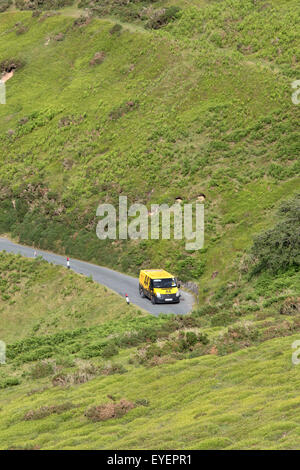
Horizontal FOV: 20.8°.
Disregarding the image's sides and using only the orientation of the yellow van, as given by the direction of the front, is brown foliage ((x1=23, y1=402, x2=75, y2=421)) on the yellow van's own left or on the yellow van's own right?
on the yellow van's own right

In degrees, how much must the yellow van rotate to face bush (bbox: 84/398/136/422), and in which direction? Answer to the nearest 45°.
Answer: approximately 45° to its right

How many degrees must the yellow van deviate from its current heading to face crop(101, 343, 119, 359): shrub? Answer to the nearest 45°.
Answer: approximately 45° to its right

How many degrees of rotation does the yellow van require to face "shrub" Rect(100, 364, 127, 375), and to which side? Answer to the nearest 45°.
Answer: approximately 45° to its right

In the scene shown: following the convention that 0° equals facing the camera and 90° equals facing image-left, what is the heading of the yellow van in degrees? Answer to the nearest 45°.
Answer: approximately 315°

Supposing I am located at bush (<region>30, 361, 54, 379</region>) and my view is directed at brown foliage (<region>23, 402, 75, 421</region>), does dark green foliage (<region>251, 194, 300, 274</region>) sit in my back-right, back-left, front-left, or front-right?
back-left

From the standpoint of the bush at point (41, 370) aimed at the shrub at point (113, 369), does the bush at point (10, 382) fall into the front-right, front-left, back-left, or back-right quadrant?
back-right
